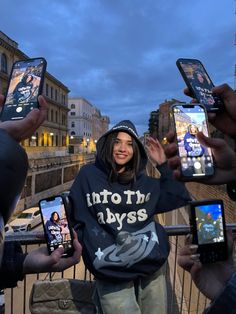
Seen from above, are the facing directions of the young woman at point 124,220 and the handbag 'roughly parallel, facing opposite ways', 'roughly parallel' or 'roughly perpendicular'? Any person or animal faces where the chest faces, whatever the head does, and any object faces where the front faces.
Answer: roughly parallel

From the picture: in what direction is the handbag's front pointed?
toward the camera

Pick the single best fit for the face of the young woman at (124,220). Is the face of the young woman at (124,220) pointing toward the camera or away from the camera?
toward the camera

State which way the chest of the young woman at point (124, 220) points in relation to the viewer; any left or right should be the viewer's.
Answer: facing the viewer

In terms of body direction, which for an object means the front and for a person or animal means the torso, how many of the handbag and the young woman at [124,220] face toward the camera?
2
